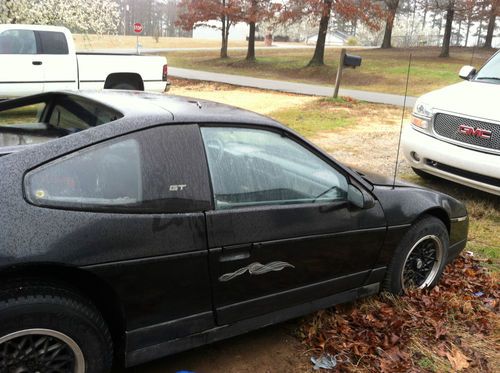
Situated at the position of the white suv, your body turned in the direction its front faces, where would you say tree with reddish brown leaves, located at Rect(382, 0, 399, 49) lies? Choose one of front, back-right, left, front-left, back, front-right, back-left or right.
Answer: back-right

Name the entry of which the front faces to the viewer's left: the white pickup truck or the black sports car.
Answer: the white pickup truck

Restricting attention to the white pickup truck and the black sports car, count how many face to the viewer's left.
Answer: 1

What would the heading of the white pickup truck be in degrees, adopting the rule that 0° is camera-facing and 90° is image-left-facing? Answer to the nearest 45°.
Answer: approximately 90°

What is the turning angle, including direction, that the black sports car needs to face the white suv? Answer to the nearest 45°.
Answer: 0° — it already faces it

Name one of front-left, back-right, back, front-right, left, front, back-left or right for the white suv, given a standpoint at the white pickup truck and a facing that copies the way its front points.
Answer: back-left

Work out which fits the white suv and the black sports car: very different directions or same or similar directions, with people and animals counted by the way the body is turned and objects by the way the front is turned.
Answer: very different directions

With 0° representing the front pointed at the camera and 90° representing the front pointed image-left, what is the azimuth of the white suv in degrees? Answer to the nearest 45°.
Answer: approximately 45°

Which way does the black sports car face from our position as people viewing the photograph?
facing away from the viewer and to the right of the viewer

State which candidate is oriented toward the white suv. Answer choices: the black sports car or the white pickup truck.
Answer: the black sports car

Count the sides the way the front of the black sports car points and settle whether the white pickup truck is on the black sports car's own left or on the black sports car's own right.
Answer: on the black sports car's own left
